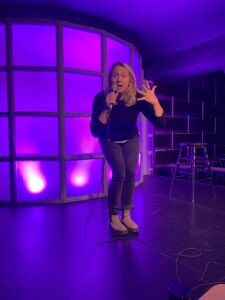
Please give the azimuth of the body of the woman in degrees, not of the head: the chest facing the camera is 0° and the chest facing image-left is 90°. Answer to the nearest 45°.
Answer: approximately 0°
